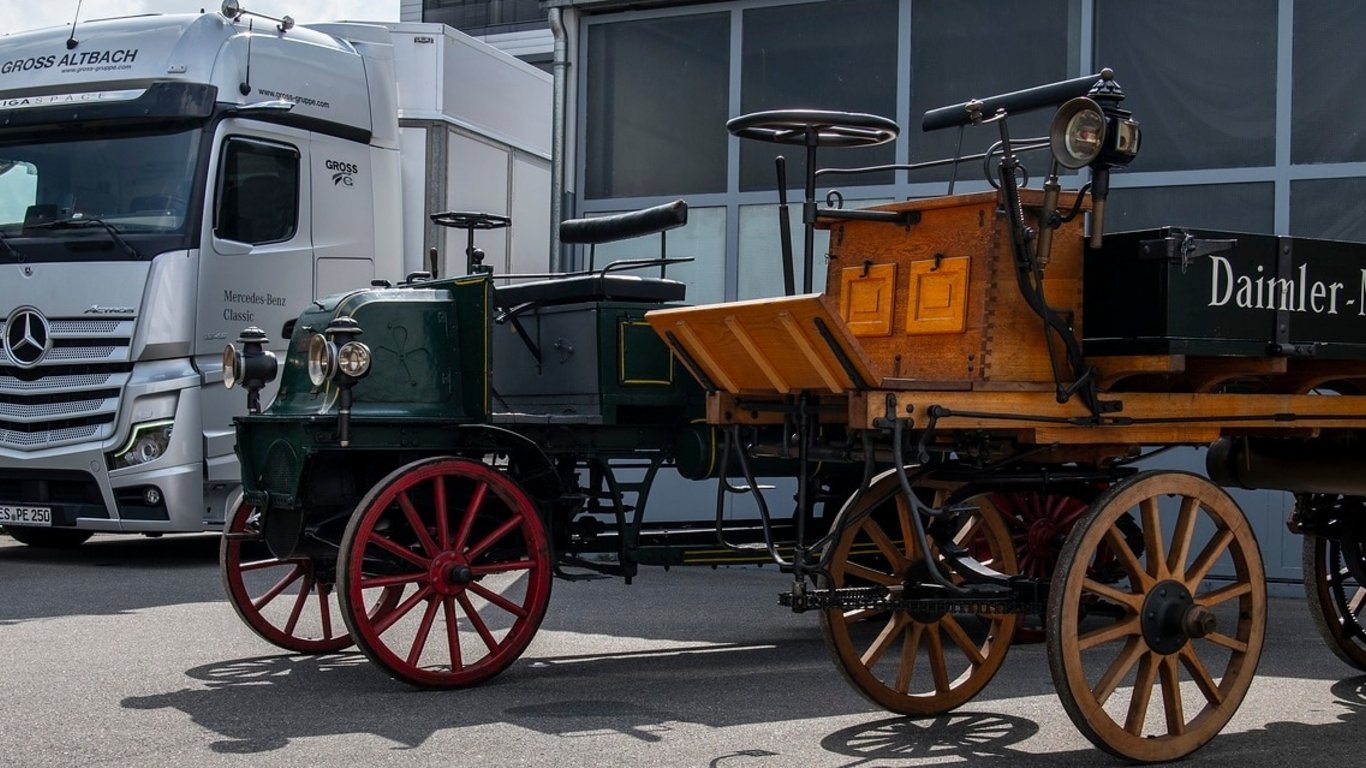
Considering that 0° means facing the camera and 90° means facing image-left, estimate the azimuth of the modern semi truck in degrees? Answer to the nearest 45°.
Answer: approximately 45°
